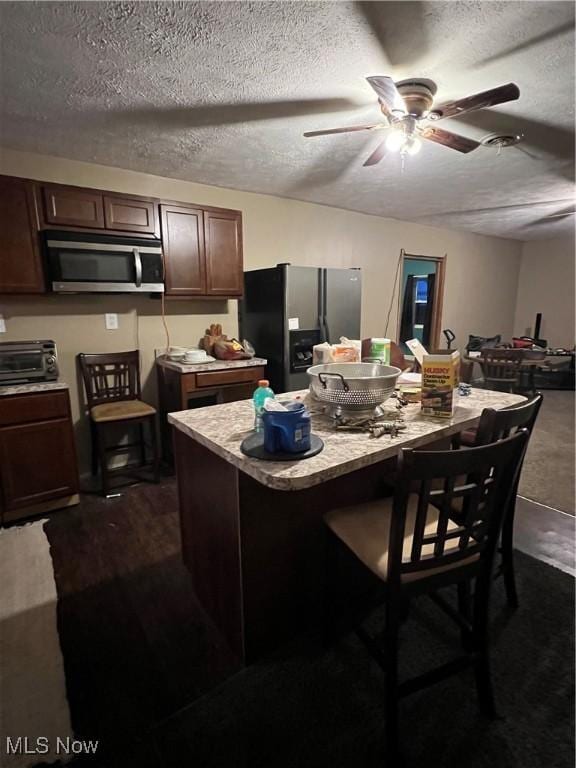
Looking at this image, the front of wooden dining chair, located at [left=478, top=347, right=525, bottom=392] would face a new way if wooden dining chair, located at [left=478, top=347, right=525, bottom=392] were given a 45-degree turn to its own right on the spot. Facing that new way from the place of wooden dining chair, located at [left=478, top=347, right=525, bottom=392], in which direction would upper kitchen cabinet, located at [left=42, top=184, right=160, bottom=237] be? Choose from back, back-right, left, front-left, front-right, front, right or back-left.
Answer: back

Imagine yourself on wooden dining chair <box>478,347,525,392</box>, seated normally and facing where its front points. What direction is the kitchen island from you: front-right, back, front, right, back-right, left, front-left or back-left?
back

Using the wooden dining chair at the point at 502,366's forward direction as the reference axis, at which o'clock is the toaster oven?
The toaster oven is roughly at 7 o'clock from the wooden dining chair.

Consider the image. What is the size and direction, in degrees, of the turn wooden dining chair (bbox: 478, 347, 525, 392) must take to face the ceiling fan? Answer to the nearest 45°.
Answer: approximately 180°

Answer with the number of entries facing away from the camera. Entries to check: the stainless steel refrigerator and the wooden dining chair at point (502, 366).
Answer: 1

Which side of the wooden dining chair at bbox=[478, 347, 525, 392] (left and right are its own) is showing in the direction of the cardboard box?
back

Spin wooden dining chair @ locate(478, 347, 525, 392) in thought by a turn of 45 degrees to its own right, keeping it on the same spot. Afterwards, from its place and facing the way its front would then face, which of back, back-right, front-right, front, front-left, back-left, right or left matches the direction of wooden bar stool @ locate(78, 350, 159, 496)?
back

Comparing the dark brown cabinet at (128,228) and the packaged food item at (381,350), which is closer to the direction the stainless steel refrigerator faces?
the packaged food item

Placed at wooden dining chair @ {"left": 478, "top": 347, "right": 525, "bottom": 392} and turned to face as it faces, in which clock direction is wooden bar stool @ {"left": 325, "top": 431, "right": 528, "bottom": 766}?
The wooden bar stool is roughly at 6 o'clock from the wooden dining chair.

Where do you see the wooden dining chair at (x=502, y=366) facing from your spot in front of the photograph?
facing away from the viewer

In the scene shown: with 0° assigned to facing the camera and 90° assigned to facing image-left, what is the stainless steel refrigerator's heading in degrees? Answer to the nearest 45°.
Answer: approximately 315°

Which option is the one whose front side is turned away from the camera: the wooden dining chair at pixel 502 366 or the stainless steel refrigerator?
the wooden dining chair

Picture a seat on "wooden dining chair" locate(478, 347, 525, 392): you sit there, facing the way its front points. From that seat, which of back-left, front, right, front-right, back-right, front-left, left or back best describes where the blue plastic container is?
back

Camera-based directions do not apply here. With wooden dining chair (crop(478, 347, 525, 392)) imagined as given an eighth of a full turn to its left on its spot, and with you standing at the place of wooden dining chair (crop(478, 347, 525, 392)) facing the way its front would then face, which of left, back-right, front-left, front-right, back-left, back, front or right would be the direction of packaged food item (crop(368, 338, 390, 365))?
back-left

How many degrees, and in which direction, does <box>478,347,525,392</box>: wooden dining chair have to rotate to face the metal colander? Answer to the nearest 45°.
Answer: approximately 180°
